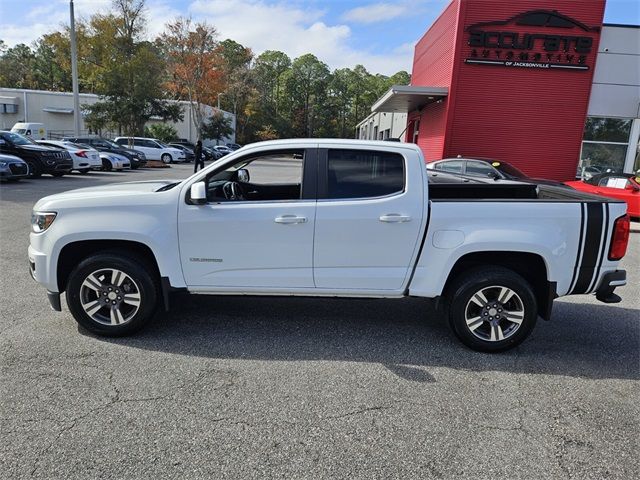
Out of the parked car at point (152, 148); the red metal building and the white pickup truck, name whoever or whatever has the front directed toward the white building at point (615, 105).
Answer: the parked car

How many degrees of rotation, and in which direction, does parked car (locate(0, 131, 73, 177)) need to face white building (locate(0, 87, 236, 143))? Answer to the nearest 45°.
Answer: approximately 135° to its left

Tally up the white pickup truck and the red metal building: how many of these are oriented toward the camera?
1

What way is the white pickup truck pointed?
to the viewer's left

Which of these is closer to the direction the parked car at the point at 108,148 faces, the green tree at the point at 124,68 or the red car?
the red car

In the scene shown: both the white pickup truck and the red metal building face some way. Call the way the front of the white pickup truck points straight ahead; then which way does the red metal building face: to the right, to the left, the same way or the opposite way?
to the left
